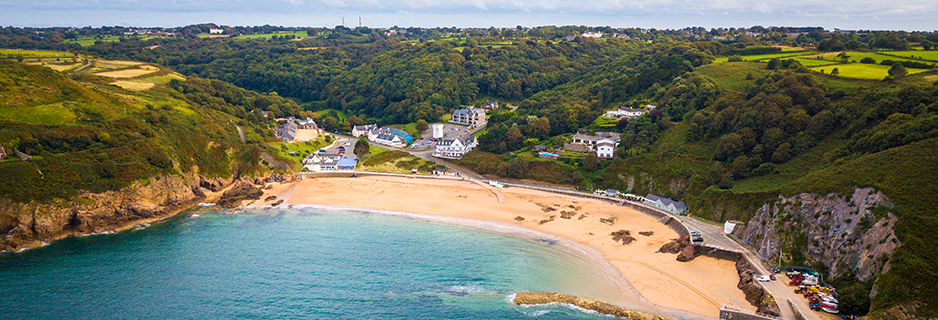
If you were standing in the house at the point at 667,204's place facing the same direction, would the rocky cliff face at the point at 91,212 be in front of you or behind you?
in front

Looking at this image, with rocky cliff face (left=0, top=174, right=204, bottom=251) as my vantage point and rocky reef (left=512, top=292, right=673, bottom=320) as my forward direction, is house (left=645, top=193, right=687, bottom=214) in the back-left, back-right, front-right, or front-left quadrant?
front-left

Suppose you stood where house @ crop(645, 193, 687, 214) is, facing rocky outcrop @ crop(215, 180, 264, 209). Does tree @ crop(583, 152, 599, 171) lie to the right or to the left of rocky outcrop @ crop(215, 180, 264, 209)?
right

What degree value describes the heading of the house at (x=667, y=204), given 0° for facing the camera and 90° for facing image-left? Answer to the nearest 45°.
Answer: approximately 45°

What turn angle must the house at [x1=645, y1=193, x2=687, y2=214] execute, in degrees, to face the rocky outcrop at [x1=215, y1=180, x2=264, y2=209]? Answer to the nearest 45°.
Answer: approximately 45° to its right

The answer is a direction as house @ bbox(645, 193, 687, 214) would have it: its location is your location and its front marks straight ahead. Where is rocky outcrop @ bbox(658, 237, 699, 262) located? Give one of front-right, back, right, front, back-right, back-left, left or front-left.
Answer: front-left

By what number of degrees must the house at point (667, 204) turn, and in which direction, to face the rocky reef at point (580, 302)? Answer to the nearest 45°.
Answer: approximately 45° to its left

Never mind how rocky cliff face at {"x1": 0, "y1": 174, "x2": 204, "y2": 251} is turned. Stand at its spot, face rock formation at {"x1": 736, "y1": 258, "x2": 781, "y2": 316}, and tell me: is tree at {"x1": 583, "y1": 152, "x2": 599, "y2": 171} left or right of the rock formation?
left

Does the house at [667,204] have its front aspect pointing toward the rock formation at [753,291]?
no

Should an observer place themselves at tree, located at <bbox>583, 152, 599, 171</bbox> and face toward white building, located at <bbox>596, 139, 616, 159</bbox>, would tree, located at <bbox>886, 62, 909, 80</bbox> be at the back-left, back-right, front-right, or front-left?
front-right

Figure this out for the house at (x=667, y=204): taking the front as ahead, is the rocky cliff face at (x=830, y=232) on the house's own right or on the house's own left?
on the house's own left

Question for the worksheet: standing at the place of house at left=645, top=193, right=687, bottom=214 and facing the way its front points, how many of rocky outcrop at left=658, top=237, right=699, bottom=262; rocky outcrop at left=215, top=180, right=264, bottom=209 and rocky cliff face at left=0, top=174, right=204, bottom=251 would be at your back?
0

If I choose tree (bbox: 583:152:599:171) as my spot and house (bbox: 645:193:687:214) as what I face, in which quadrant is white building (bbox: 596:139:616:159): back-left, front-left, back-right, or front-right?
back-left

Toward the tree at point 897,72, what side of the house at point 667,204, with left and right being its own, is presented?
back

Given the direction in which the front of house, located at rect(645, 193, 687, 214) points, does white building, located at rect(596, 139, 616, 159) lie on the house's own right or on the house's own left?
on the house's own right
